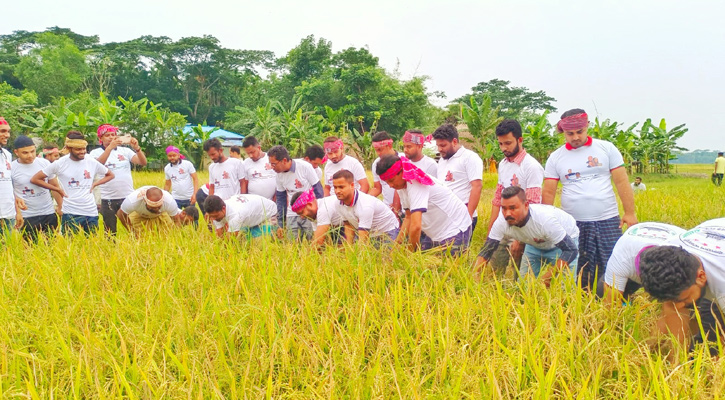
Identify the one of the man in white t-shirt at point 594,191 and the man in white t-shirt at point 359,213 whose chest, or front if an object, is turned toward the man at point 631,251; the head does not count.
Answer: the man in white t-shirt at point 594,191

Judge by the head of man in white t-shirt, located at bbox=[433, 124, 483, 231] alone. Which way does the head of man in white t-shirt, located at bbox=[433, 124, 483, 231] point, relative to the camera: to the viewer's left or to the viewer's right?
to the viewer's left

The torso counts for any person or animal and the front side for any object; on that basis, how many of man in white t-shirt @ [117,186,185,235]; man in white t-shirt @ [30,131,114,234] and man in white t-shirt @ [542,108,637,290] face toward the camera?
3

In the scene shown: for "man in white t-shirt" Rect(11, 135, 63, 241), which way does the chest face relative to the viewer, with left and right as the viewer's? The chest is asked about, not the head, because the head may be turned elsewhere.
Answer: facing the viewer

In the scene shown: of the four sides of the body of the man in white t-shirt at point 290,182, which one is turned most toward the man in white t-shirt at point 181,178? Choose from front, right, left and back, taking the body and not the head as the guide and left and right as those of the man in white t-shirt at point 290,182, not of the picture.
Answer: right

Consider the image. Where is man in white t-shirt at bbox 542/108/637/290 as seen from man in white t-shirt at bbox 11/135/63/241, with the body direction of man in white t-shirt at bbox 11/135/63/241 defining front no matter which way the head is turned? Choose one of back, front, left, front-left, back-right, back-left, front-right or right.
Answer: front-left

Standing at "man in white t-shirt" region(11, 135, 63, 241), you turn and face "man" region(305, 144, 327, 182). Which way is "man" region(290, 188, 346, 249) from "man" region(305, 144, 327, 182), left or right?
right

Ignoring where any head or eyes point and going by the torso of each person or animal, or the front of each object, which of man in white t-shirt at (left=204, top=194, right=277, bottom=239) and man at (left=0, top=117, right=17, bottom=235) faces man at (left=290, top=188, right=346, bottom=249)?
man at (left=0, top=117, right=17, bottom=235)

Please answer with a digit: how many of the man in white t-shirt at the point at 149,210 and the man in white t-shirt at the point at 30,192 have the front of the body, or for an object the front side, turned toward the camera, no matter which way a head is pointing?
2

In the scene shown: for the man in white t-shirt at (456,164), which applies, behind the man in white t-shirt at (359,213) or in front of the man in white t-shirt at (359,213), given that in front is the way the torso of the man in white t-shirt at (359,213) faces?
behind

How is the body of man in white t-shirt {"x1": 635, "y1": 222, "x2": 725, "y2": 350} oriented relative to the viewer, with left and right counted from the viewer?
facing the viewer and to the left of the viewer

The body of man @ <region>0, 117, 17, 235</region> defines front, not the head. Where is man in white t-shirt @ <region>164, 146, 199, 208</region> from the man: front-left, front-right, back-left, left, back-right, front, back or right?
left

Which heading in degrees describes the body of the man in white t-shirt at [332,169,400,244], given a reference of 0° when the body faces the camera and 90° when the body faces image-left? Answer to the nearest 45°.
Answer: approximately 45°

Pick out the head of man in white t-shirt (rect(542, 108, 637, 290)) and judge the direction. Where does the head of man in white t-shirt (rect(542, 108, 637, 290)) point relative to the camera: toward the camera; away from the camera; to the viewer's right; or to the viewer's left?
toward the camera

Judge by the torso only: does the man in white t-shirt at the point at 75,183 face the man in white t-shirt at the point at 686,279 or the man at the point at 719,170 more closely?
the man in white t-shirt
